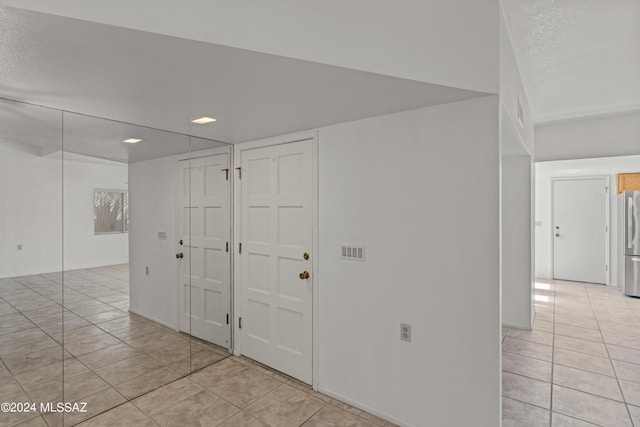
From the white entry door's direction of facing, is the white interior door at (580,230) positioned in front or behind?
behind

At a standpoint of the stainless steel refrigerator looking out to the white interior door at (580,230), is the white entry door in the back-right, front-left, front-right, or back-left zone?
back-left

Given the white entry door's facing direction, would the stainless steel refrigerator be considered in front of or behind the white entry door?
behind

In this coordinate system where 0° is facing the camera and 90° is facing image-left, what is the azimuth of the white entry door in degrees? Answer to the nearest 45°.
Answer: approximately 45°

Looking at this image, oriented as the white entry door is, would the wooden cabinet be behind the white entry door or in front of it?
behind
